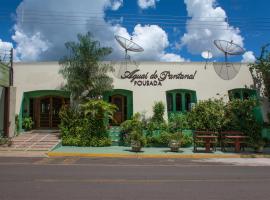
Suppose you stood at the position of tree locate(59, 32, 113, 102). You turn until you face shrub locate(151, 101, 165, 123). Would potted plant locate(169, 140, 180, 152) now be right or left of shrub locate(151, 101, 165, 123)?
right

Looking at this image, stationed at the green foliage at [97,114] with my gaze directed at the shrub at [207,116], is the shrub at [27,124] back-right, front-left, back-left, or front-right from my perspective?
back-left

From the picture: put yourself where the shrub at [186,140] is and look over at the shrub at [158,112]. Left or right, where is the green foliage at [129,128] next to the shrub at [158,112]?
left
